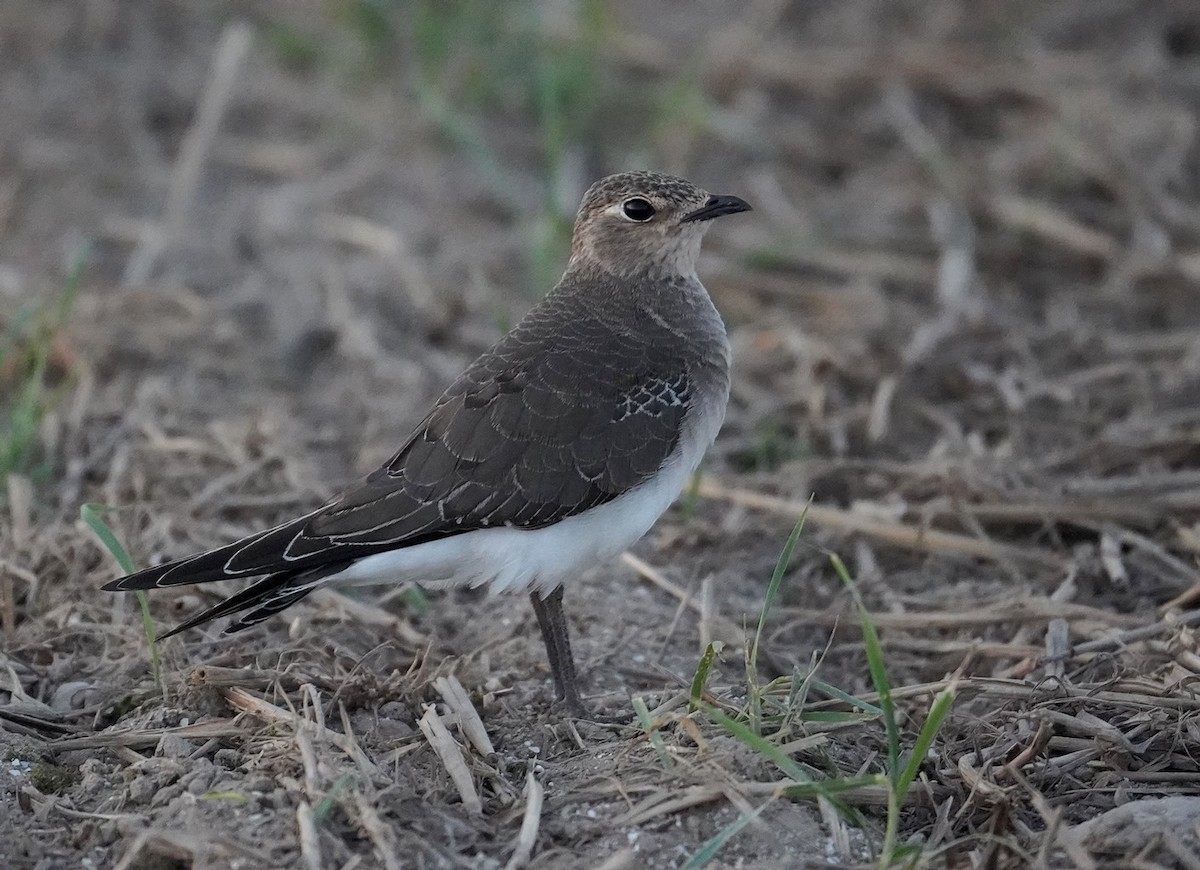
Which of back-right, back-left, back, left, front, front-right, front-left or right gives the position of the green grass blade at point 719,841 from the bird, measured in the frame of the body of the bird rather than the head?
right

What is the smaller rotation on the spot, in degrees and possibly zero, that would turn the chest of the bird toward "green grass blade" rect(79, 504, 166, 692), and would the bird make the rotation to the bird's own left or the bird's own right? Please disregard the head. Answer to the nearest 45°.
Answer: approximately 180°

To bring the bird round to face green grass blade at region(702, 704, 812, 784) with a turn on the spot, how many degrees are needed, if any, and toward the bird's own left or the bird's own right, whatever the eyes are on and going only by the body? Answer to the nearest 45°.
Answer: approximately 90° to the bird's own right

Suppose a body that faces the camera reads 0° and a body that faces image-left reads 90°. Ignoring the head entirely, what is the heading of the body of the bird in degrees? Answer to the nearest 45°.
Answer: approximately 270°

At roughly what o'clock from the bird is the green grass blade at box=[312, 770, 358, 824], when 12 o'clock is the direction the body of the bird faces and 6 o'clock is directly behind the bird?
The green grass blade is roughly at 4 o'clock from the bird.

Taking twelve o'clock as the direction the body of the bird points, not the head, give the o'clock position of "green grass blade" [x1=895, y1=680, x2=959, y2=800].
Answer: The green grass blade is roughly at 2 o'clock from the bird.
